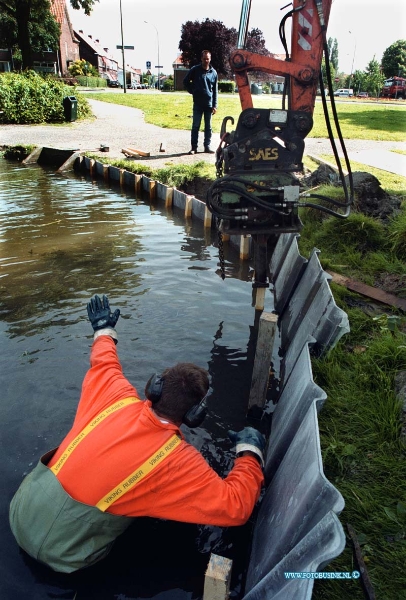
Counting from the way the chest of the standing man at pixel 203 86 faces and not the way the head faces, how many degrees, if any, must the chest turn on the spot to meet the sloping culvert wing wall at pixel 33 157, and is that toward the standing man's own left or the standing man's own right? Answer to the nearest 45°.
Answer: approximately 135° to the standing man's own right

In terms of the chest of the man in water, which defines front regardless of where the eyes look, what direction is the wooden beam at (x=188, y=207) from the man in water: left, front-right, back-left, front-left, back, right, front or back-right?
front-left

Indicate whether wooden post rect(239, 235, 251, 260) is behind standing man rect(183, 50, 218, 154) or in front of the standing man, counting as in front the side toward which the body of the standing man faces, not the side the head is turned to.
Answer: in front

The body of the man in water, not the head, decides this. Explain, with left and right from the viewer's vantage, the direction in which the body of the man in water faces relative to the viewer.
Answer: facing away from the viewer and to the right of the viewer

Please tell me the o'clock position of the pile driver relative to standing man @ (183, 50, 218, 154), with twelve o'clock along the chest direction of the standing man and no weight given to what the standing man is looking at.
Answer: The pile driver is roughly at 12 o'clock from the standing man.

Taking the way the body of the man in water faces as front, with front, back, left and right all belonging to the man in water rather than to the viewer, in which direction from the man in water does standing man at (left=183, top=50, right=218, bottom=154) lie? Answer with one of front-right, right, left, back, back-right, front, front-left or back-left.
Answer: front-left

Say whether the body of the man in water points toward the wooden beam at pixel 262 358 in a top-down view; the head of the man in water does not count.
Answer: yes

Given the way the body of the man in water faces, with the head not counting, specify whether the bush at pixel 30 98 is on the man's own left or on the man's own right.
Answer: on the man's own left

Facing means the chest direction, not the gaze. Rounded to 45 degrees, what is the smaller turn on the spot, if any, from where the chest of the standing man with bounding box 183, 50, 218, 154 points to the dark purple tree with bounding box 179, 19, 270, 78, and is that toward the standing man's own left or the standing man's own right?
approximately 180°

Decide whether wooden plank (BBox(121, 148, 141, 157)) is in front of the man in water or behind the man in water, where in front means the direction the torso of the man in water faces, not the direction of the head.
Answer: in front

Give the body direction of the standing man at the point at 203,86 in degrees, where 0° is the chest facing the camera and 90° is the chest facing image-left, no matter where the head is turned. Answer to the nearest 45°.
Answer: approximately 0°

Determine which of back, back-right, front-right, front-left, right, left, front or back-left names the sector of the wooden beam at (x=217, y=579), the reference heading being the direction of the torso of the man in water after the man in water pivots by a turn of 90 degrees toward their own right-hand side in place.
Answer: front

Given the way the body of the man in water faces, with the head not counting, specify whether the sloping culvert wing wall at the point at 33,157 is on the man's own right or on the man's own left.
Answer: on the man's own left

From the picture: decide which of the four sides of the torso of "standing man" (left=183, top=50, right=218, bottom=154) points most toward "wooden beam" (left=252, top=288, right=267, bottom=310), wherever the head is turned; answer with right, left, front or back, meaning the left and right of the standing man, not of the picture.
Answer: front

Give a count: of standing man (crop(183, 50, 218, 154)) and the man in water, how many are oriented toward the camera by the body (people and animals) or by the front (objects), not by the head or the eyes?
1
